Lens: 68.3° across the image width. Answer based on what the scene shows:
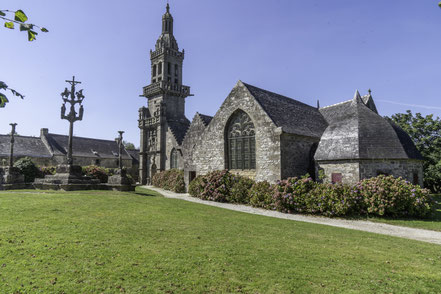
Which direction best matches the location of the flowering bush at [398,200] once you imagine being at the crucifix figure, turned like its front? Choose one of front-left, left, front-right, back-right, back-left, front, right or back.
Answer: front-left

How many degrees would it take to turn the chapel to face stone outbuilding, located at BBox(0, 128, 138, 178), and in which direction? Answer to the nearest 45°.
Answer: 0° — it already faces it

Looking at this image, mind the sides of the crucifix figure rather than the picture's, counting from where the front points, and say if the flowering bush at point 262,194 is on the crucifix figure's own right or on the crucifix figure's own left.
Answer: on the crucifix figure's own left

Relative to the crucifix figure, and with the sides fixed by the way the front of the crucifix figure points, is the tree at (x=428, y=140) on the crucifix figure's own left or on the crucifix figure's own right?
on the crucifix figure's own left

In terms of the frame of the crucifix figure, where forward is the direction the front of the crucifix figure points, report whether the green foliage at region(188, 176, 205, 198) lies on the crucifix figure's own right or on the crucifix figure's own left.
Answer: on the crucifix figure's own left

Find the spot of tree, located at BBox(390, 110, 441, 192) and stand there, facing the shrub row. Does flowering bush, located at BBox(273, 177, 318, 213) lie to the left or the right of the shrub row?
left

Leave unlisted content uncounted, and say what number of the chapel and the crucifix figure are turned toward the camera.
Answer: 1

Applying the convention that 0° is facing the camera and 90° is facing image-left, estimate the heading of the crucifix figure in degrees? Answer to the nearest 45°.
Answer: approximately 0°
